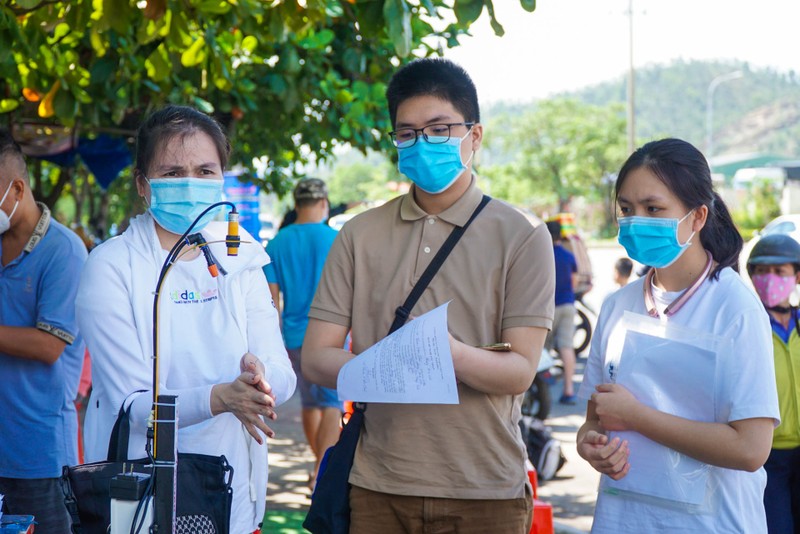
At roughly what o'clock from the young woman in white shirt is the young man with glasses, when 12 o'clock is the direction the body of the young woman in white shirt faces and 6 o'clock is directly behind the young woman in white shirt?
The young man with glasses is roughly at 1 o'clock from the young woman in white shirt.

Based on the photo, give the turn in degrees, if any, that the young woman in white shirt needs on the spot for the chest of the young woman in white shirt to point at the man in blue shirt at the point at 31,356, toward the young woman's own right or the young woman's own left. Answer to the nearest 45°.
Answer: approximately 45° to the young woman's own right

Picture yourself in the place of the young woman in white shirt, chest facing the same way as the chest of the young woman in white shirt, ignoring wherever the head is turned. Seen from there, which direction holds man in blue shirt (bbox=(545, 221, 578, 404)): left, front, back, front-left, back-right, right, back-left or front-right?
back-right

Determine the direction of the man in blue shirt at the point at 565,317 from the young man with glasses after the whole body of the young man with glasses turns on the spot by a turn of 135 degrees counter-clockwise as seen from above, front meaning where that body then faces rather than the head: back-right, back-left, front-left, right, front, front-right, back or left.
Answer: front-left

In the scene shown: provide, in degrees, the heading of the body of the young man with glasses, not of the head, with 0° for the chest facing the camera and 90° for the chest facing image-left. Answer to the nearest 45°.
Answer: approximately 0°

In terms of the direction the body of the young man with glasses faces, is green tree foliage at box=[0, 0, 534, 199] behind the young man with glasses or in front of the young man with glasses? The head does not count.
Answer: behind

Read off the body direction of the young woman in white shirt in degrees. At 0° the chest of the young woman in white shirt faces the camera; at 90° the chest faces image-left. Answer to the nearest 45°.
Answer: approximately 45°

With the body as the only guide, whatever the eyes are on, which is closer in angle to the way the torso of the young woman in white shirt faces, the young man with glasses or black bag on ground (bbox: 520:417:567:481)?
the young man with glasses

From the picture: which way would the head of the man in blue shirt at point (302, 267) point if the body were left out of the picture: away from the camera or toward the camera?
away from the camera
